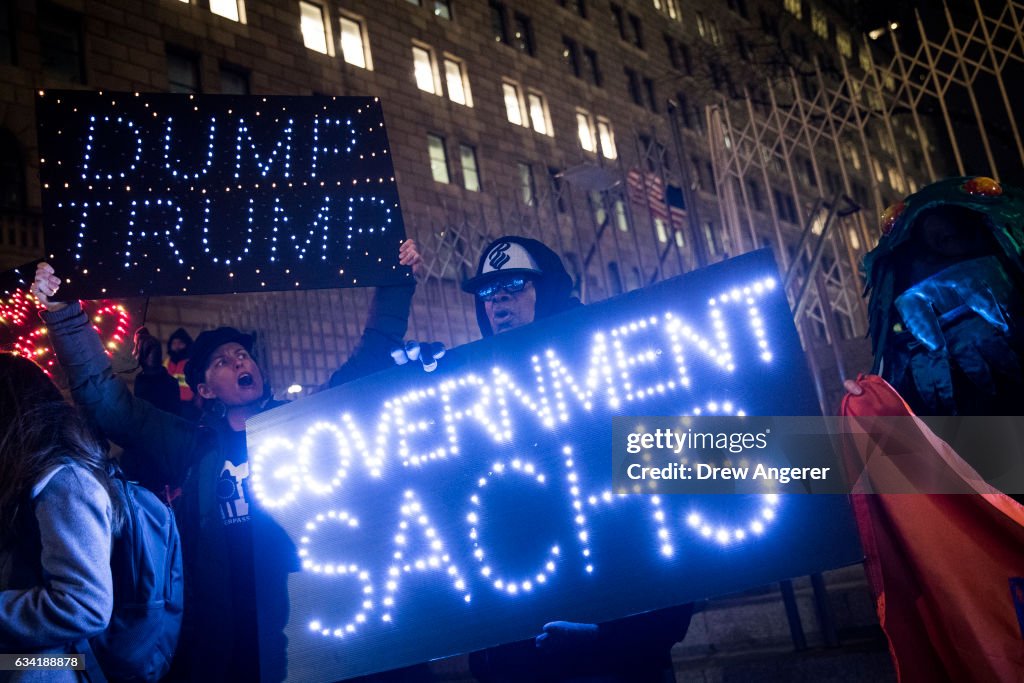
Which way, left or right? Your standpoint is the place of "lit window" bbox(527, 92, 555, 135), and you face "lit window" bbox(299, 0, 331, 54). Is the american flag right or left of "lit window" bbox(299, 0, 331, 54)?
left

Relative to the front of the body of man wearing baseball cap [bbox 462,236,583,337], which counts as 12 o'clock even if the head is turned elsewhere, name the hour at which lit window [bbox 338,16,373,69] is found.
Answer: The lit window is roughly at 4 o'clock from the man wearing baseball cap.

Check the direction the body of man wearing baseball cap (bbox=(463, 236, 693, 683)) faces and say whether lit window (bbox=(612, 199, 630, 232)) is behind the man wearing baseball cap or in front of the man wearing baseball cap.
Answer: behind

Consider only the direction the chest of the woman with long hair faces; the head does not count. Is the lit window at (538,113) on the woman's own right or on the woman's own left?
on the woman's own right

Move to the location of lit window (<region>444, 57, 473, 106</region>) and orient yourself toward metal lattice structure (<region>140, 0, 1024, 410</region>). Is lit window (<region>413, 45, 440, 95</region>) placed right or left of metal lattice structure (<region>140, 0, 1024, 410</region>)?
right

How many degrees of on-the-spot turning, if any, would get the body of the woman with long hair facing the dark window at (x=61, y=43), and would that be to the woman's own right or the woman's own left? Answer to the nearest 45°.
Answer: approximately 90° to the woman's own right

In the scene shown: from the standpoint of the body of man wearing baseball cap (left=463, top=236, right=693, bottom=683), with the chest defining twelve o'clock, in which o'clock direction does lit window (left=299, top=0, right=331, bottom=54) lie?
The lit window is roughly at 4 o'clock from the man wearing baseball cap.

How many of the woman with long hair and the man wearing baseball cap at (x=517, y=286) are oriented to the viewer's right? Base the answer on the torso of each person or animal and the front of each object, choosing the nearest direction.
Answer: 0
